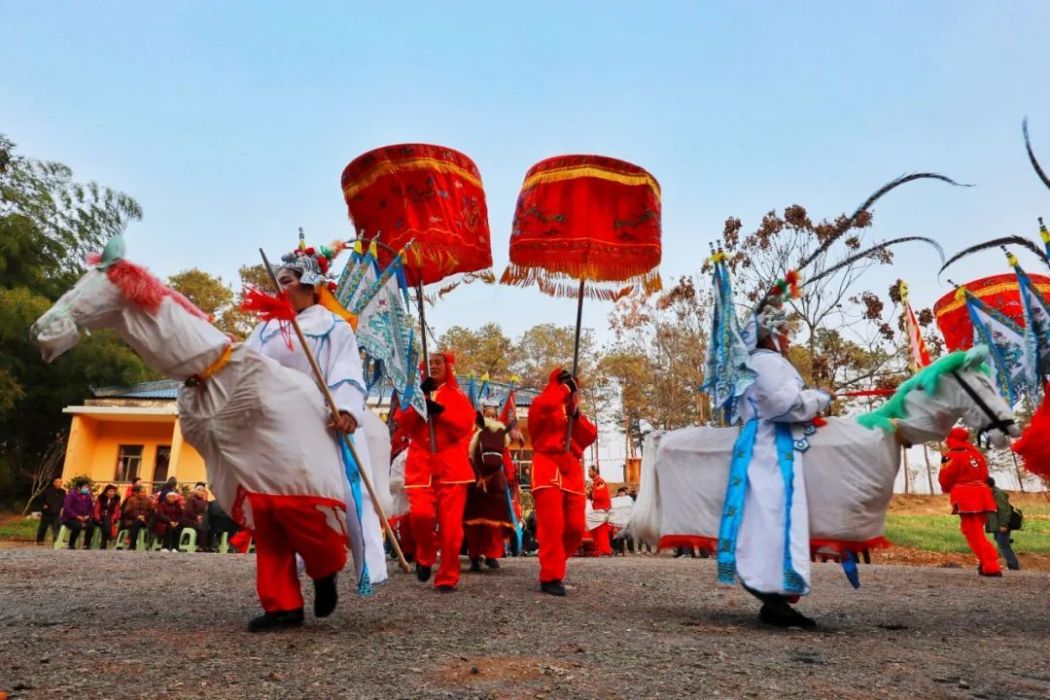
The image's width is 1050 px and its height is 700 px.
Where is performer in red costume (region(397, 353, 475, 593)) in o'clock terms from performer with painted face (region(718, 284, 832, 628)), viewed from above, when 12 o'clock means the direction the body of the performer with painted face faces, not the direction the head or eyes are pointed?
The performer in red costume is roughly at 7 o'clock from the performer with painted face.

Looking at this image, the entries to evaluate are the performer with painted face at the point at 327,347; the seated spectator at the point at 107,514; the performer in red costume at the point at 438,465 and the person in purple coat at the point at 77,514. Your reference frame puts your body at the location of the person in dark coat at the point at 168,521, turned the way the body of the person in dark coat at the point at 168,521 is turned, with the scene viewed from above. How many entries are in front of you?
2

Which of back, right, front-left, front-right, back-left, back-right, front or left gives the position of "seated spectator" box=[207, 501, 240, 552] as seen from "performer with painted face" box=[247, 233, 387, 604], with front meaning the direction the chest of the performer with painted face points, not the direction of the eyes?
back-right

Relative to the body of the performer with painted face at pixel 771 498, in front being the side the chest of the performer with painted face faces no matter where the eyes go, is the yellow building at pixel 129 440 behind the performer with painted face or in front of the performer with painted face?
behind

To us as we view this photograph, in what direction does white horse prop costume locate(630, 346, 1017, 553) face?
facing to the right of the viewer

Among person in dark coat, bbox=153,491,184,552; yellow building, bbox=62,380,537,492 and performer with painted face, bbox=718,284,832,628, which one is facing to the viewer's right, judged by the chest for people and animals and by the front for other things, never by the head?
the performer with painted face

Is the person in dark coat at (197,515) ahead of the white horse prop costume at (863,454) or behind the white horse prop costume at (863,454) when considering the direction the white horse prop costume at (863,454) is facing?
behind

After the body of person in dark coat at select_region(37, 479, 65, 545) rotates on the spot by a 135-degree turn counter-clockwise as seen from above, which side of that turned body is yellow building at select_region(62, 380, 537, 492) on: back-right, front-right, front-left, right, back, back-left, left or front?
front

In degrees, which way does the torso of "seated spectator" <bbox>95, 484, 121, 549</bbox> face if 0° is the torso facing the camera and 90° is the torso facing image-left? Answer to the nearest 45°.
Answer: approximately 0°

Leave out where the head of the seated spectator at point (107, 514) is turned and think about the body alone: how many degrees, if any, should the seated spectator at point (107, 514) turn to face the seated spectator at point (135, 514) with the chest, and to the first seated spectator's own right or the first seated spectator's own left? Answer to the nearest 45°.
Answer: approximately 45° to the first seated spectator's own left

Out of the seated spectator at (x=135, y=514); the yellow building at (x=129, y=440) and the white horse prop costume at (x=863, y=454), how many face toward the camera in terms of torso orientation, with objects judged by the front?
2

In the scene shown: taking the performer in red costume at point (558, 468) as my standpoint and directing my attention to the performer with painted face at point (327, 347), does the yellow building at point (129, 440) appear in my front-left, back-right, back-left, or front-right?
back-right
